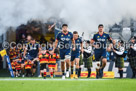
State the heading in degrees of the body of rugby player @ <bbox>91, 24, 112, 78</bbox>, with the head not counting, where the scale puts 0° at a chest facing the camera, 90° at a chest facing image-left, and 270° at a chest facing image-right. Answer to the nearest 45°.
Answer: approximately 0°

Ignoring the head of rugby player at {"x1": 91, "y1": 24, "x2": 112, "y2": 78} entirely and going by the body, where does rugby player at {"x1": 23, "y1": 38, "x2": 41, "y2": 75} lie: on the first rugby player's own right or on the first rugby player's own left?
on the first rugby player's own right

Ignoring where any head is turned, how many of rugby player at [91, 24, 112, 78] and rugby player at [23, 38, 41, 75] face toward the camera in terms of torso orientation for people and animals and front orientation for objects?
2

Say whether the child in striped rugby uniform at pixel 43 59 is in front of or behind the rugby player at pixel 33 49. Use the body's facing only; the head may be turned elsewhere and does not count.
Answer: in front

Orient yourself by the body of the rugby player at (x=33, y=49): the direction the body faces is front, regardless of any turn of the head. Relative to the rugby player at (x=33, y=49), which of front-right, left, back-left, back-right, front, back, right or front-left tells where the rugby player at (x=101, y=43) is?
front-left

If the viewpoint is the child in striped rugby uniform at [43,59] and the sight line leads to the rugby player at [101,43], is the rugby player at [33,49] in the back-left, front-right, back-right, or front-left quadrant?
back-left

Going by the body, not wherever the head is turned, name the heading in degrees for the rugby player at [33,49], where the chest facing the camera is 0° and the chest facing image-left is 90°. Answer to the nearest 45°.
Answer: approximately 0°

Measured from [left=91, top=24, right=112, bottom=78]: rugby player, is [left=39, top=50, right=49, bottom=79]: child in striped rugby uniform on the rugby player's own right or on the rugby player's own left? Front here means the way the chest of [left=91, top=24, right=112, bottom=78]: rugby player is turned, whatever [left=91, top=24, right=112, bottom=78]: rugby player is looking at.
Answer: on the rugby player's own right
